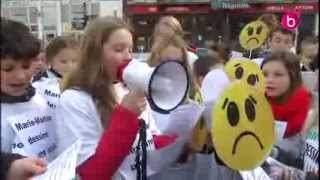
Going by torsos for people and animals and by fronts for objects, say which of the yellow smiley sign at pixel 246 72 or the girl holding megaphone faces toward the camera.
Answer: the yellow smiley sign

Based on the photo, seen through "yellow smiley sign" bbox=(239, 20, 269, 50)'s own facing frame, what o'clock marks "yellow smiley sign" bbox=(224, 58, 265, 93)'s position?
"yellow smiley sign" bbox=(224, 58, 265, 93) is roughly at 12 o'clock from "yellow smiley sign" bbox=(239, 20, 269, 50).

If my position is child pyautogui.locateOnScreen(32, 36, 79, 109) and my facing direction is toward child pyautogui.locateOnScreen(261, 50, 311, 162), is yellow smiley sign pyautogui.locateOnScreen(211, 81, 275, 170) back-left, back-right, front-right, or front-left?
front-right

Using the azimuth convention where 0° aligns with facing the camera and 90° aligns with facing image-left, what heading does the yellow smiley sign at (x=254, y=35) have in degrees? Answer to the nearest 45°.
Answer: approximately 0°

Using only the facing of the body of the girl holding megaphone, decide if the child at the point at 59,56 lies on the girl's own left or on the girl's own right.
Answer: on the girl's own left

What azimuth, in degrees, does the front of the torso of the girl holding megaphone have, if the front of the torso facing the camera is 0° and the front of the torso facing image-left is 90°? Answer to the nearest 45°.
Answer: approximately 270°

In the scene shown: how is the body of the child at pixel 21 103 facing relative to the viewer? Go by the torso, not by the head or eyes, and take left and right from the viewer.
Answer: facing the viewer and to the right of the viewer

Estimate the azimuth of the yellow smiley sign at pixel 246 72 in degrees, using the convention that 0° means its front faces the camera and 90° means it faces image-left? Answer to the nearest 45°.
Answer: approximately 0°

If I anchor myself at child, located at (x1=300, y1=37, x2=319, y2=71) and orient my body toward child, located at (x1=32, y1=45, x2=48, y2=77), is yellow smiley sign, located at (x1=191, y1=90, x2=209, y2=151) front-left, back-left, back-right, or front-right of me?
front-left

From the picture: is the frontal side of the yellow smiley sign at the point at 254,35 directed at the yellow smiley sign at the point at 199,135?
yes

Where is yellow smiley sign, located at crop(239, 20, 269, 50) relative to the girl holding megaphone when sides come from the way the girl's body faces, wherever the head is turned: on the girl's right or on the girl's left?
on the girl's left
